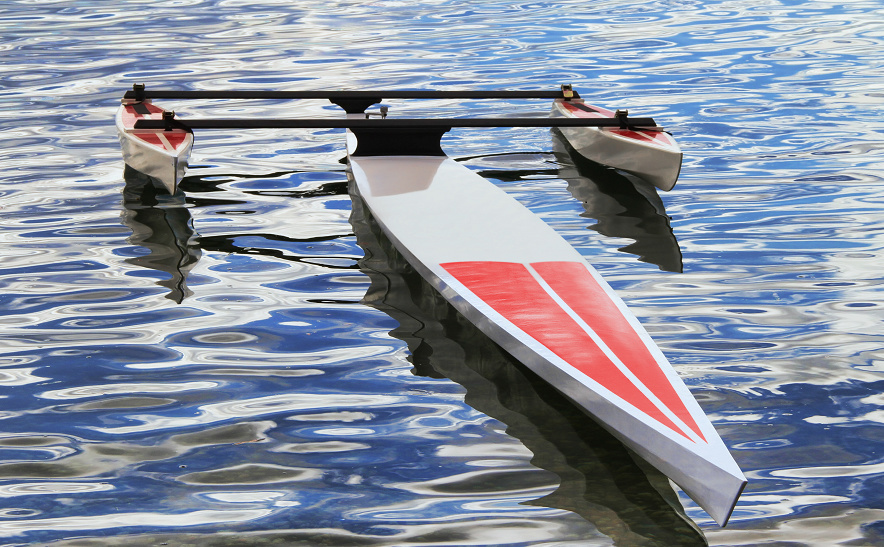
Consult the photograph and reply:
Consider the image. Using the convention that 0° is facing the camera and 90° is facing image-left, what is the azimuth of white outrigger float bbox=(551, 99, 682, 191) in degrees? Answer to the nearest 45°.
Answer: approximately 315°

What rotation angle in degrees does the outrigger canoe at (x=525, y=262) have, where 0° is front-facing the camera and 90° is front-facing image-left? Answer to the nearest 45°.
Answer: approximately 315°
